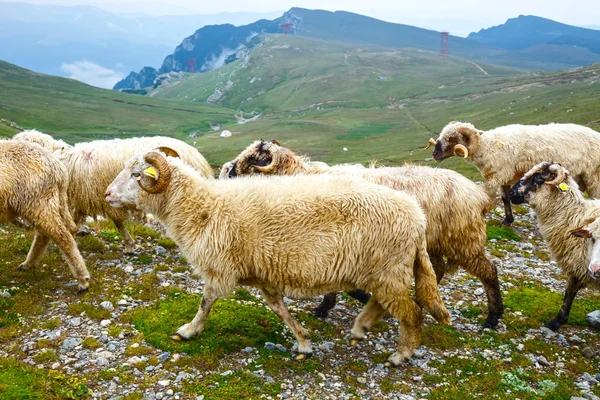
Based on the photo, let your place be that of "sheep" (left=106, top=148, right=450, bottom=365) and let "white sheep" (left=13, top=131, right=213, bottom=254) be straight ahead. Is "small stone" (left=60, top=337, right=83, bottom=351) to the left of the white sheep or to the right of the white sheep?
left

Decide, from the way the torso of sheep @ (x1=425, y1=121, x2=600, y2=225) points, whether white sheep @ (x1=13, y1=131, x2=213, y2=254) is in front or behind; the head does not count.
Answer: in front

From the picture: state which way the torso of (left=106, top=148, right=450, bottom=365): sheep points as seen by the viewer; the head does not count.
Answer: to the viewer's left

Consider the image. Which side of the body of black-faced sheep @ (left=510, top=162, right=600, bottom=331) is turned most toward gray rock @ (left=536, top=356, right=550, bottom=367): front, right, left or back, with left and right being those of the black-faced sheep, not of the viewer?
left

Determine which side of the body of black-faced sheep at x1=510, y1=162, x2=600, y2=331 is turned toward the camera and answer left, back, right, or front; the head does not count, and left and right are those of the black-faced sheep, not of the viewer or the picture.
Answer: left

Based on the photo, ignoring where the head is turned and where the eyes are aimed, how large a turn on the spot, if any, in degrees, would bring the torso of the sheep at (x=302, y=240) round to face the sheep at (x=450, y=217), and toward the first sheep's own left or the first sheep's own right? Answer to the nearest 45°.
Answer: approximately 135° to the first sheep's own right

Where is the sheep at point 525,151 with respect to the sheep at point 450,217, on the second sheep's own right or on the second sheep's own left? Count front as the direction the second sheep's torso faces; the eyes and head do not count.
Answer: on the second sheep's own right

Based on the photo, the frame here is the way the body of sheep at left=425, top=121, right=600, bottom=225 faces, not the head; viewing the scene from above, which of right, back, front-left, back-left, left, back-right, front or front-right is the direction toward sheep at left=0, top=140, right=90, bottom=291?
front-left

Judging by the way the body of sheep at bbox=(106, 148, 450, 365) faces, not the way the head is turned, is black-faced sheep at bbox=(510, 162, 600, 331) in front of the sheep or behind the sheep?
behind

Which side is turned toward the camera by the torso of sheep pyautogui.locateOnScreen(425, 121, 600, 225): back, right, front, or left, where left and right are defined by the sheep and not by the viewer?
left

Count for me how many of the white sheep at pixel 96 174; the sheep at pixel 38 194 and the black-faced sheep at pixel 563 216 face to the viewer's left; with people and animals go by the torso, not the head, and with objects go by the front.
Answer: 3

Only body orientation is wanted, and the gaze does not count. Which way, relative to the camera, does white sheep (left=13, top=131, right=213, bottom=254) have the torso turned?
to the viewer's left
